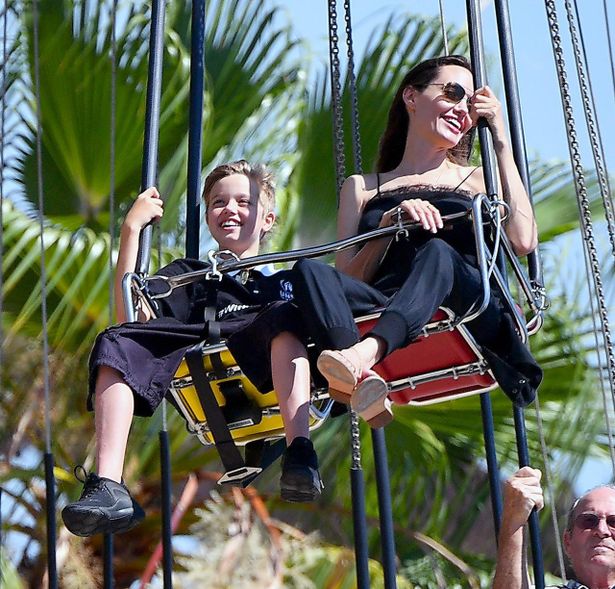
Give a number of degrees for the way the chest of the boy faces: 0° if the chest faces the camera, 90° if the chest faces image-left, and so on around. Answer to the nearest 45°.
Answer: approximately 0°

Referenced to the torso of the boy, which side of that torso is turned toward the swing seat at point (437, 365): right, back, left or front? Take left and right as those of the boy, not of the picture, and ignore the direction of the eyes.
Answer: left

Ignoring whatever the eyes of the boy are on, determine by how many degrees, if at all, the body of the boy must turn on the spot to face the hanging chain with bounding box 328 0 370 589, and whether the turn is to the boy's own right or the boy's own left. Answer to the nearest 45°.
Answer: approximately 135° to the boy's own left

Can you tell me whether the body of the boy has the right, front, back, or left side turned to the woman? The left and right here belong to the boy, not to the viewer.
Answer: left

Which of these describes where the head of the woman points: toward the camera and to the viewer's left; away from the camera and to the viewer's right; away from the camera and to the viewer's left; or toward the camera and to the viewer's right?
toward the camera and to the viewer's right
